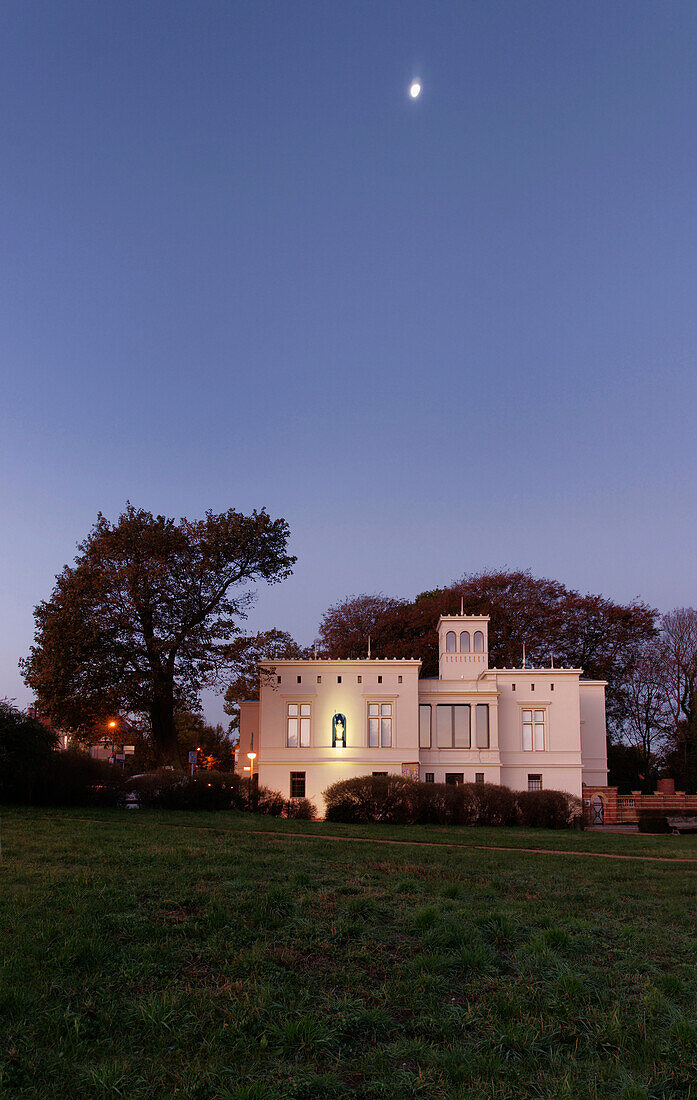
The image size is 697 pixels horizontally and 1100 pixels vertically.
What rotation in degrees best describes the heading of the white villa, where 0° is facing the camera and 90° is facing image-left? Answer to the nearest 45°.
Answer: approximately 0°

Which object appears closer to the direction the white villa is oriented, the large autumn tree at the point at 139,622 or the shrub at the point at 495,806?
the shrub

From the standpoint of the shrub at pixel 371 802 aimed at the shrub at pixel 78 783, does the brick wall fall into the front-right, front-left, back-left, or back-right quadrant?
back-right

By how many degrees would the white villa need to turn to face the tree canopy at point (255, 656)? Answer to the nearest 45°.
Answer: approximately 90° to its right

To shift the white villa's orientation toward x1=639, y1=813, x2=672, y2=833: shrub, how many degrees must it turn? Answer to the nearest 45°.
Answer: approximately 45° to its left

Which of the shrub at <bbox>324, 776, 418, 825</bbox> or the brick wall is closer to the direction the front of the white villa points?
the shrub
